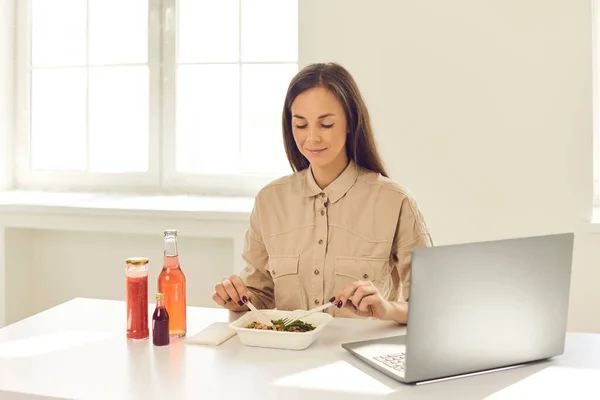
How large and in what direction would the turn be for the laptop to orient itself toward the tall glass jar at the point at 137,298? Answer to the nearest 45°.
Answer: approximately 45° to its left

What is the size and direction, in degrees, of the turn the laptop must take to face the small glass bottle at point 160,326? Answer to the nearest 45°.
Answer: approximately 45° to its left

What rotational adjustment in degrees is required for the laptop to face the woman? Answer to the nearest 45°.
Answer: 0° — it already faces them

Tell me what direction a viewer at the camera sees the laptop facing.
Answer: facing away from the viewer and to the left of the viewer

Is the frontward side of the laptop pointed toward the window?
yes

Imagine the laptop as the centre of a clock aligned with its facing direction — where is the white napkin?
The white napkin is roughly at 11 o'clock from the laptop.

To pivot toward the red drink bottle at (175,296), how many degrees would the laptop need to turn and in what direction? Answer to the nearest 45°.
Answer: approximately 45° to its left
